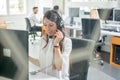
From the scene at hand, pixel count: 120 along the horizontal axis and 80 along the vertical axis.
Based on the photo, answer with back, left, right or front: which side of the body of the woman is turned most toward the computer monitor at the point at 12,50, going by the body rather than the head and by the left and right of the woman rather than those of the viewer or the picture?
front

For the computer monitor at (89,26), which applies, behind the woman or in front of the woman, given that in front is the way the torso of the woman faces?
behind

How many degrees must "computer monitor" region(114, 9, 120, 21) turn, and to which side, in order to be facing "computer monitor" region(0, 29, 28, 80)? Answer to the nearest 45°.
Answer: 0° — it already faces it

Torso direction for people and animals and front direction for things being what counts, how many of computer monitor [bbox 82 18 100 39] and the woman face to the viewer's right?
0

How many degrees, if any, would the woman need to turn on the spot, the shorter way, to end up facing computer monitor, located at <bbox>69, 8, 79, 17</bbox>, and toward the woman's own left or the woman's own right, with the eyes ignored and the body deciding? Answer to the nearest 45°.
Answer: approximately 135° to the woman's own right
